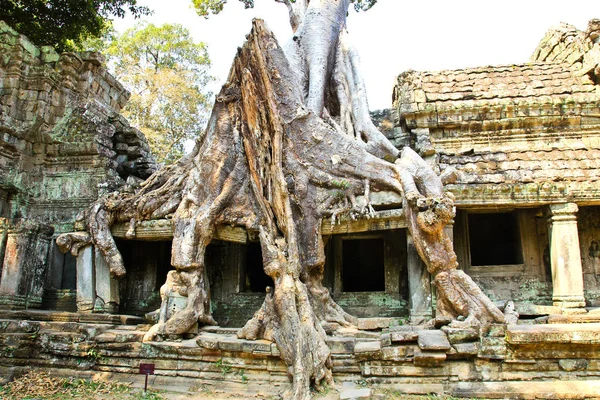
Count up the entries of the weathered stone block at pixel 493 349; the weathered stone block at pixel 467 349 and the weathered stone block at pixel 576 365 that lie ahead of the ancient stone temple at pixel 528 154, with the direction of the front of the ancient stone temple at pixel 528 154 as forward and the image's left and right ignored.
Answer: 3

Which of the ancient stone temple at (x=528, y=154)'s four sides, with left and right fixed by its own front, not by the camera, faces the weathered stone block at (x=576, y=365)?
front

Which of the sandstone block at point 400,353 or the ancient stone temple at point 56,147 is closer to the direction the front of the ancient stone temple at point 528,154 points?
the sandstone block

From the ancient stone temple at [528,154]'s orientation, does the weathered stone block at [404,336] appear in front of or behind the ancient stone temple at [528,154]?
in front

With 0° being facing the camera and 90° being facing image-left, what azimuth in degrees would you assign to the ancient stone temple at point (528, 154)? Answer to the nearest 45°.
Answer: approximately 0°

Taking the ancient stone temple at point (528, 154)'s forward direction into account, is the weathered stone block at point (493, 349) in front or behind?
in front

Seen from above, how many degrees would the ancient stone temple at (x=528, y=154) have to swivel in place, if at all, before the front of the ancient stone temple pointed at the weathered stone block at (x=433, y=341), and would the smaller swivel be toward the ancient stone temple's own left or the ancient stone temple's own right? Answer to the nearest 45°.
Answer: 0° — it already faces it

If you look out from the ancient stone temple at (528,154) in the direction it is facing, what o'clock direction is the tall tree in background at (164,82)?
The tall tree in background is roughly at 4 o'clock from the ancient stone temple.

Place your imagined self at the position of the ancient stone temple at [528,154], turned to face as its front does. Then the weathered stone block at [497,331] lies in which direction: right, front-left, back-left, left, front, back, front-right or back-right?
front
